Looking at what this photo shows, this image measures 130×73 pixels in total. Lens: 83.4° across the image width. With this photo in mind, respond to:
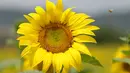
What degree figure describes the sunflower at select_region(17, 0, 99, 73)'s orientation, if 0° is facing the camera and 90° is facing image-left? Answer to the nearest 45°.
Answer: approximately 0°
